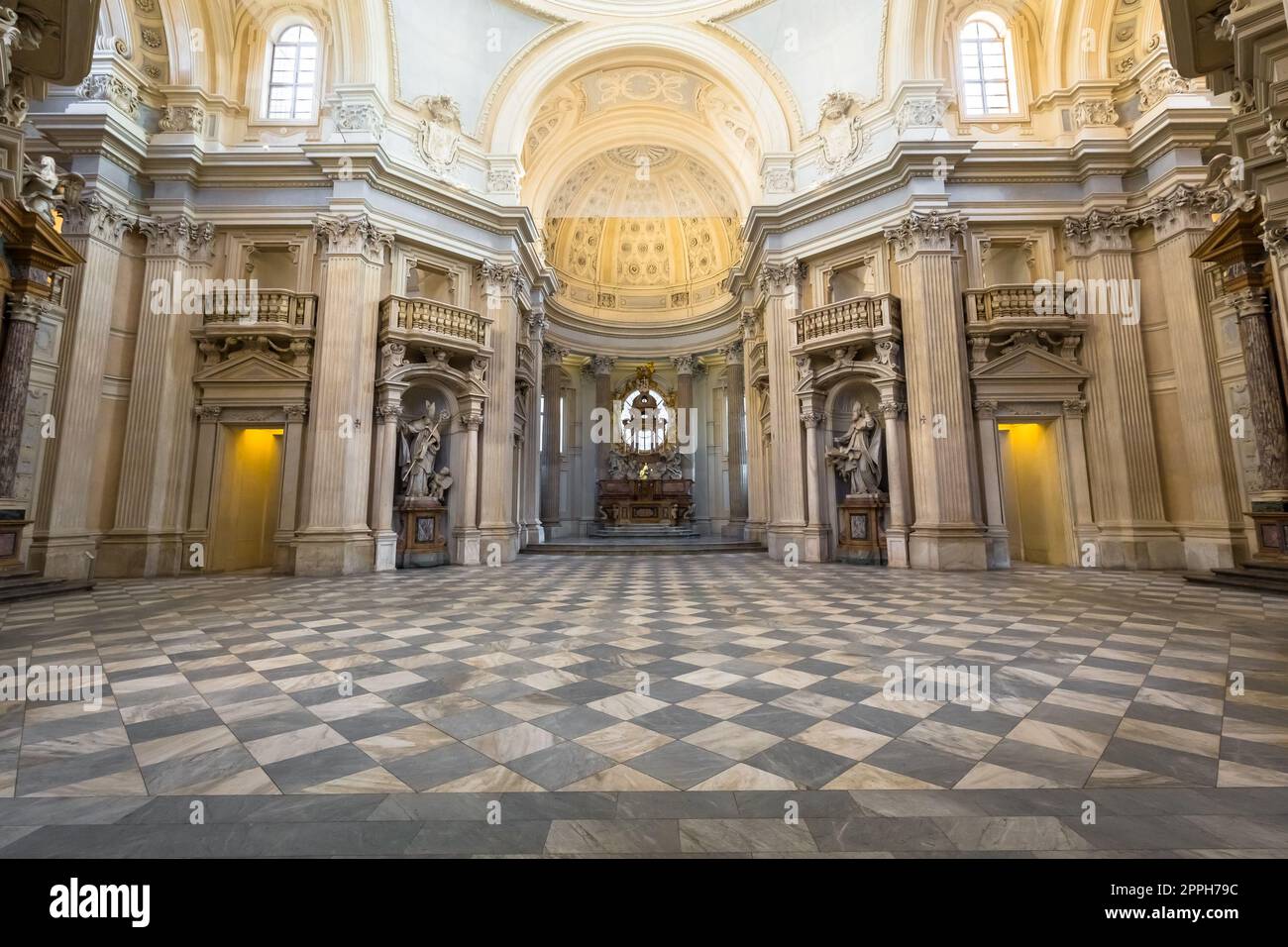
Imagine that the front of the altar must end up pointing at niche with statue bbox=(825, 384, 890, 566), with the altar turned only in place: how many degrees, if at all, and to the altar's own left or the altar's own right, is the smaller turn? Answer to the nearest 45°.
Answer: approximately 45° to the altar's own left

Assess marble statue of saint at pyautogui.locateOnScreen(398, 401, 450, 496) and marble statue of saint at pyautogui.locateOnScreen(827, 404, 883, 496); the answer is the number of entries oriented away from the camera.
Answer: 0

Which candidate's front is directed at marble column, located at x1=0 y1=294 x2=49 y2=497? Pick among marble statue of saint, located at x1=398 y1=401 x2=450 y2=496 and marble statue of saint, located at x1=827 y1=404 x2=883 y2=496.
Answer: marble statue of saint, located at x1=827 y1=404 x2=883 y2=496

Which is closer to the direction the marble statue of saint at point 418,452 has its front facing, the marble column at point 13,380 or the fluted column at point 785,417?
the fluted column

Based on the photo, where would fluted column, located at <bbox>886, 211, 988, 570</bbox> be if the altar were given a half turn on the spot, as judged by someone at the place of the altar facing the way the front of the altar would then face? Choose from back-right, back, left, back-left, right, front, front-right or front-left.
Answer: back-right

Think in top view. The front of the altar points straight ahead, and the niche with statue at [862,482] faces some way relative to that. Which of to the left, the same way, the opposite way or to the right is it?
to the right

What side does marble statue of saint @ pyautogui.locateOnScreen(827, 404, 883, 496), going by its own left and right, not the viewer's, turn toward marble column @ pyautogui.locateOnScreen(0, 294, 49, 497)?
front

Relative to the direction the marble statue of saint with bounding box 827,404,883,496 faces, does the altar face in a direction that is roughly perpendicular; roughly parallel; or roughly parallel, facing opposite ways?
roughly perpendicular

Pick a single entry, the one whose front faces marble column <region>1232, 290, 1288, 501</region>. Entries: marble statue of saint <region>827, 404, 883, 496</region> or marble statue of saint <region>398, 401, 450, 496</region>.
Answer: marble statue of saint <region>398, 401, 450, 496</region>

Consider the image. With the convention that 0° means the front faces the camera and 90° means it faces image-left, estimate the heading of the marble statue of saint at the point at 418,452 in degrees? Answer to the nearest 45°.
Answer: approximately 315°

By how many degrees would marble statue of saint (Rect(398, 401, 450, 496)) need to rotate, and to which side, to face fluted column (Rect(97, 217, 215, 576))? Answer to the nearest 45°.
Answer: approximately 135° to its right

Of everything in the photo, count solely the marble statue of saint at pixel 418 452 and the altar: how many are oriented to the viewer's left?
0

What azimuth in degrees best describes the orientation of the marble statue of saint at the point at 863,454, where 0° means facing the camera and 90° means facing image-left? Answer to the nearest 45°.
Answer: approximately 45°

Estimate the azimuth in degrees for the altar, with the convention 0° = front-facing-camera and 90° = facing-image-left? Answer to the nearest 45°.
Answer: approximately 0°

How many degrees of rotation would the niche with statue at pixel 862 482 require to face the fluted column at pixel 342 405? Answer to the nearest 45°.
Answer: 0° — it already faces it
